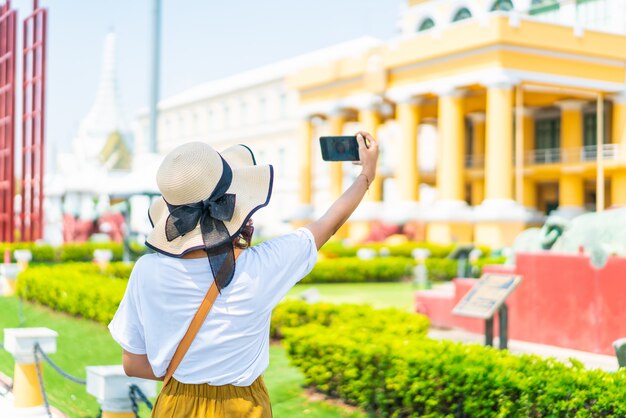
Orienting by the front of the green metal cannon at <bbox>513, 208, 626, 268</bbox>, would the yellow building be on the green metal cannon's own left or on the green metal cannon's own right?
on the green metal cannon's own right

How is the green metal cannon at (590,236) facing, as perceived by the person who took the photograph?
facing to the left of the viewer

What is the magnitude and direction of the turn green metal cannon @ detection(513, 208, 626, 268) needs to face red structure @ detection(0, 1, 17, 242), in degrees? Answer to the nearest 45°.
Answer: approximately 45° to its right

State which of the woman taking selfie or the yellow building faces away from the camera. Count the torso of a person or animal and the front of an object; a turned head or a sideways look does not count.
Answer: the woman taking selfie

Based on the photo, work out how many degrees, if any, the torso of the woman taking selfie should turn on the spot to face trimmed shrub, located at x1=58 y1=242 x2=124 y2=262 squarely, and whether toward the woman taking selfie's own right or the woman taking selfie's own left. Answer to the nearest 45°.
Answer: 0° — they already face it

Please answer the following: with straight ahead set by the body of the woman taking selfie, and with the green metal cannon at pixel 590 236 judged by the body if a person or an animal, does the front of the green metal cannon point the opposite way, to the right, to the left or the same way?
to the left

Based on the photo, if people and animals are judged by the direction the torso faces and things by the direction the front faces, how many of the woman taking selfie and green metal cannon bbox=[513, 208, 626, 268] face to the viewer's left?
1

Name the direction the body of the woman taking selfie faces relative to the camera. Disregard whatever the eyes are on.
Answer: away from the camera

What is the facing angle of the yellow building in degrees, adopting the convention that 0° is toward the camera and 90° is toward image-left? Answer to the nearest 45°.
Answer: approximately 45°

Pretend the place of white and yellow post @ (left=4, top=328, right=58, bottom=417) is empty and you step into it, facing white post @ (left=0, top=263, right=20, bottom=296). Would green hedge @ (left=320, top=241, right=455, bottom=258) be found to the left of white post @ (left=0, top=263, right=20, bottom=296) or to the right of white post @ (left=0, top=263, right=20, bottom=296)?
right

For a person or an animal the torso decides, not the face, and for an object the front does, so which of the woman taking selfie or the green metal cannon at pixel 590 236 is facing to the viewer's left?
the green metal cannon
